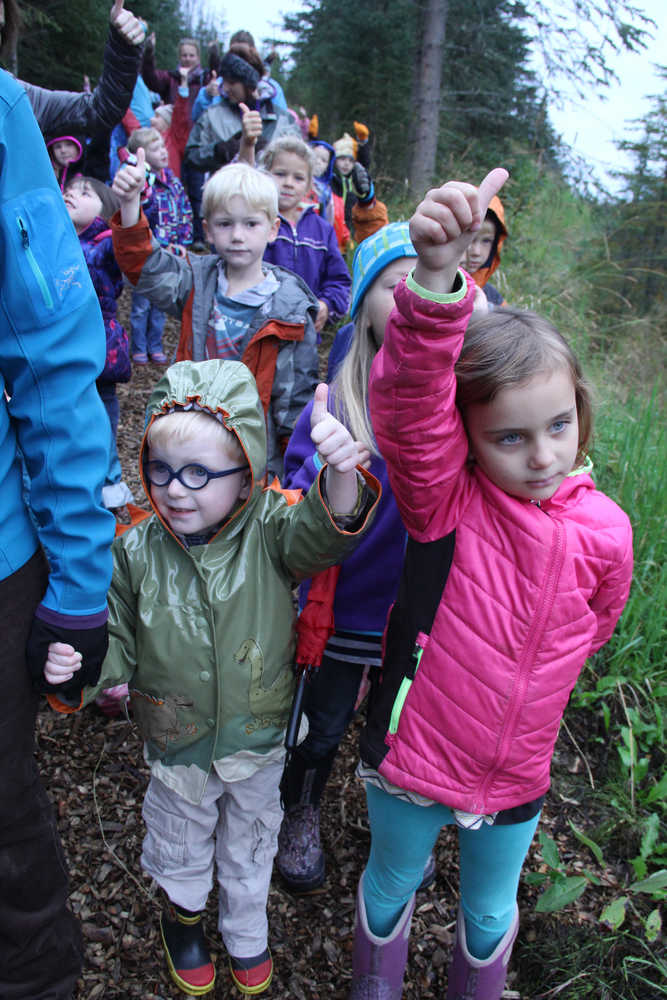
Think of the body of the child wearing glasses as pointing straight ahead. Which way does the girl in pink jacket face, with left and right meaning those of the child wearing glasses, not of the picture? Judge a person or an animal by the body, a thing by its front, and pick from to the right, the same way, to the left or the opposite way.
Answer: the same way

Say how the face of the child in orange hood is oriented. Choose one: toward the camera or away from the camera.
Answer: toward the camera

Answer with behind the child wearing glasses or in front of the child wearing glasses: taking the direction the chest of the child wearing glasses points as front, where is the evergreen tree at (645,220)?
behind

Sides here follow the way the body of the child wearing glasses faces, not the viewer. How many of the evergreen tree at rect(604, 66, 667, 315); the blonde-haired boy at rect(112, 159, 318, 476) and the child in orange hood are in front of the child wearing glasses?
0

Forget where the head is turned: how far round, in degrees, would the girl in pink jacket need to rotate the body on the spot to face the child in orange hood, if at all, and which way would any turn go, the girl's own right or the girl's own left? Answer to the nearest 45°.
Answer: approximately 135° to the girl's own left

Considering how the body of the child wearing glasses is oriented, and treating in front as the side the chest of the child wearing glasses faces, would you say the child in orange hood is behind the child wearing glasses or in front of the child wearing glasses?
behind

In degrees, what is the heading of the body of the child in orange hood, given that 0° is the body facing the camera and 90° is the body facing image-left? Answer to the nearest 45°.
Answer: approximately 45°

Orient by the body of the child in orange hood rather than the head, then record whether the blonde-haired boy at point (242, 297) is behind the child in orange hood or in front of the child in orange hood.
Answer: in front

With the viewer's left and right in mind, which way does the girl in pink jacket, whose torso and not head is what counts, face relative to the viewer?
facing the viewer and to the right of the viewer

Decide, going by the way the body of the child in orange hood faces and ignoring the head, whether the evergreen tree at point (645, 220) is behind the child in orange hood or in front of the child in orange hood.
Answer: behind

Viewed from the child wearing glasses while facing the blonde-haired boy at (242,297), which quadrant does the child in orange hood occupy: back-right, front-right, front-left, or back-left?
front-right

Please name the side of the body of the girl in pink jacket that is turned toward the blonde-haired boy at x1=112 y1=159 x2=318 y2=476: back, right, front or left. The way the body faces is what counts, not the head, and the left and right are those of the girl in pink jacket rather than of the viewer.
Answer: back

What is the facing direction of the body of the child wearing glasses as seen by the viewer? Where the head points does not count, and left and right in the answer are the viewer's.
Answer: facing the viewer

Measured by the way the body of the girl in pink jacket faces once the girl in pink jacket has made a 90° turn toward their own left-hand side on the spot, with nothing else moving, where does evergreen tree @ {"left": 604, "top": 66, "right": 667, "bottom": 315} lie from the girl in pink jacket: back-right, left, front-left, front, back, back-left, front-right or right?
front-left

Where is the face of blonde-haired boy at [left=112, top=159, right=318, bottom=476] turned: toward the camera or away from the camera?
toward the camera

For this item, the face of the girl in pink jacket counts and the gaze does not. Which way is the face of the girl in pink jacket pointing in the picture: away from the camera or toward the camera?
toward the camera

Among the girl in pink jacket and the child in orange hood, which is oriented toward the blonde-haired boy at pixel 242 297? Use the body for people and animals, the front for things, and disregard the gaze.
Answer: the child in orange hood
